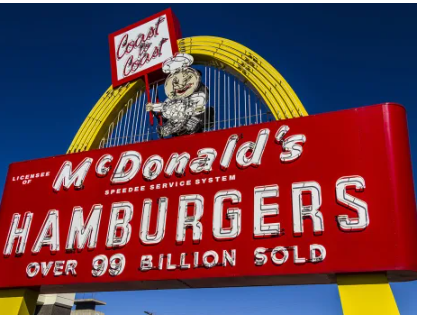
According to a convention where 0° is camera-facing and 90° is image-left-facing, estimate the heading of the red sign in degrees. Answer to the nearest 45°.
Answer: approximately 45°

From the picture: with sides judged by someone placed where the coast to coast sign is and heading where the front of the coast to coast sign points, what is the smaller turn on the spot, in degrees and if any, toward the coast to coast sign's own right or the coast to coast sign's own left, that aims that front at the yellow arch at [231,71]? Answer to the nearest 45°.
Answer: approximately 90° to the coast to coast sign's own left

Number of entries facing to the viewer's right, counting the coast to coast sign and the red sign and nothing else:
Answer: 0

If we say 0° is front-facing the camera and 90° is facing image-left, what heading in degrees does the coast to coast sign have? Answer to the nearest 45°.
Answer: approximately 45°
